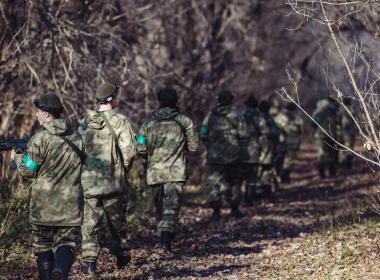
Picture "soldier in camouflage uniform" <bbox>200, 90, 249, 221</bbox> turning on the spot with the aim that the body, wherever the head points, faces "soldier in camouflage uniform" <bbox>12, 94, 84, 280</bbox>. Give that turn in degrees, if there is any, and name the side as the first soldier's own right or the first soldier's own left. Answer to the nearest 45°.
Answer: approximately 180°

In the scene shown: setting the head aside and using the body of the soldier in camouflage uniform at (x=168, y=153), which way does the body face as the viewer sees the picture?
away from the camera

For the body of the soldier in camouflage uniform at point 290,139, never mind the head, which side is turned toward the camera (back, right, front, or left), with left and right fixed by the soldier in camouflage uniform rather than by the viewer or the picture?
back

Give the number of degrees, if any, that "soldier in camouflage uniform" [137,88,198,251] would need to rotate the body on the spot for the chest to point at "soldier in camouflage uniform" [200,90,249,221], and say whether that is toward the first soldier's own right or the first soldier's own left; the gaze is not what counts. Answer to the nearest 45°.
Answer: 0° — they already face them

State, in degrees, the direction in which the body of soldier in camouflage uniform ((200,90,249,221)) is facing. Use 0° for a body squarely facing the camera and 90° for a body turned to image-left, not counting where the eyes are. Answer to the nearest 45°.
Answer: approximately 180°

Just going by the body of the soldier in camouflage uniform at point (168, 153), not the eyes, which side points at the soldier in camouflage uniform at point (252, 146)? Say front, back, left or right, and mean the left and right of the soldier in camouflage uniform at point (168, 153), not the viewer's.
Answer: front

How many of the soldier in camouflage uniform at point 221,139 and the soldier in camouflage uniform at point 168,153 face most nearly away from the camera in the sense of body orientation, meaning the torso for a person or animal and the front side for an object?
2

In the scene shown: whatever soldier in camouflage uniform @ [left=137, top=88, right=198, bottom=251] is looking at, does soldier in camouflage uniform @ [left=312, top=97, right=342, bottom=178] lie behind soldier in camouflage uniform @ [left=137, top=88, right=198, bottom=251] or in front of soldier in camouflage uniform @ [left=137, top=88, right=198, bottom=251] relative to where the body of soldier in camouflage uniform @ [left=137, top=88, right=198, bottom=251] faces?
in front

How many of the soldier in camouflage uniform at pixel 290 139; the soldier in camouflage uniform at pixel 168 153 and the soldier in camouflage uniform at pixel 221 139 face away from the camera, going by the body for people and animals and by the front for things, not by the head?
3
